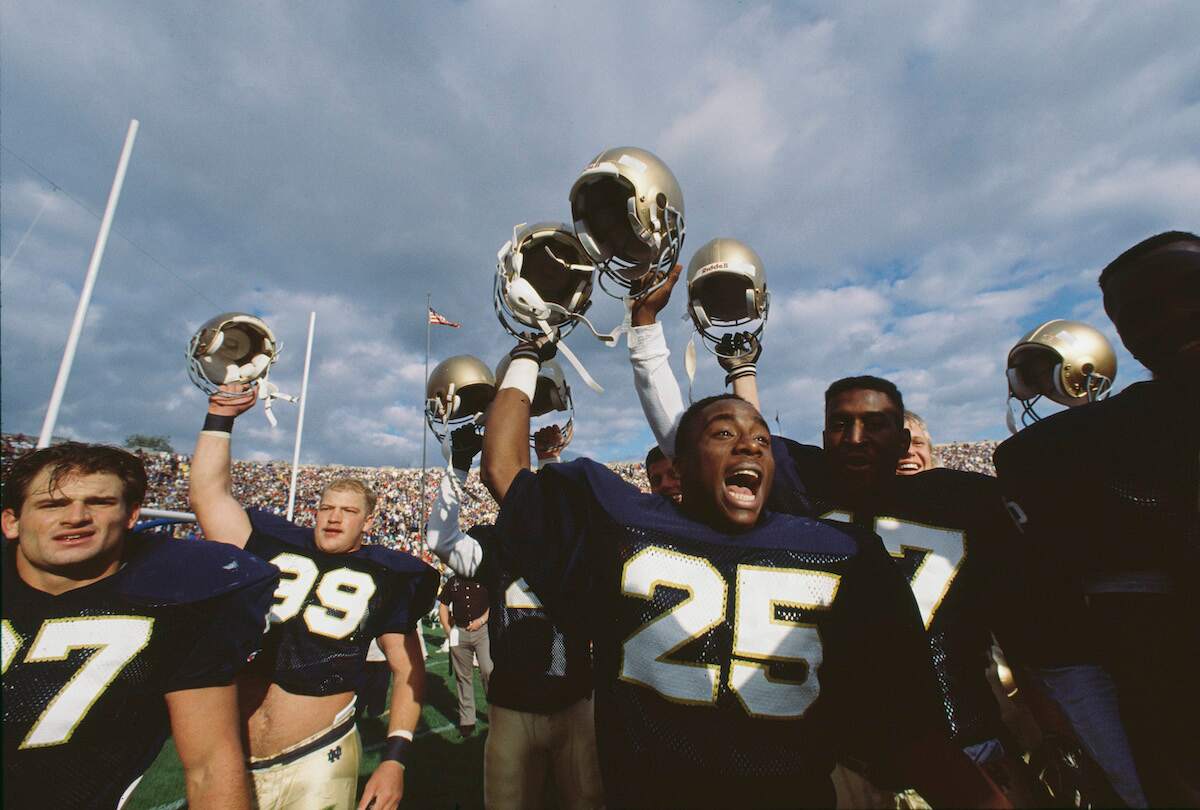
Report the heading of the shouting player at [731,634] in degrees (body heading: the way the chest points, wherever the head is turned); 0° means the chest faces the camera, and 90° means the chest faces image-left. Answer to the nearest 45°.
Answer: approximately 0°

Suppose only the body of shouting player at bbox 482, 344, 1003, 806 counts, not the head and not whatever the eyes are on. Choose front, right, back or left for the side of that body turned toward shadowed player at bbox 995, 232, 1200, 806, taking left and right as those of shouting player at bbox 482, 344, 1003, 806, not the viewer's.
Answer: left

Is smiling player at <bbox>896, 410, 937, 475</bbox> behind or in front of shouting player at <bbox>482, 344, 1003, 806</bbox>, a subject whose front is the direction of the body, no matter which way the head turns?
behind

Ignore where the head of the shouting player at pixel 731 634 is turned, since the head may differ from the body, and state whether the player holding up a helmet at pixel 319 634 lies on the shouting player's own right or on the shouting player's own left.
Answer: on the shouting player's own right

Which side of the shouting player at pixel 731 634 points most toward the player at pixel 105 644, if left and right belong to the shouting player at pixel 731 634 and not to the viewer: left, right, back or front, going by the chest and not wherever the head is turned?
right
